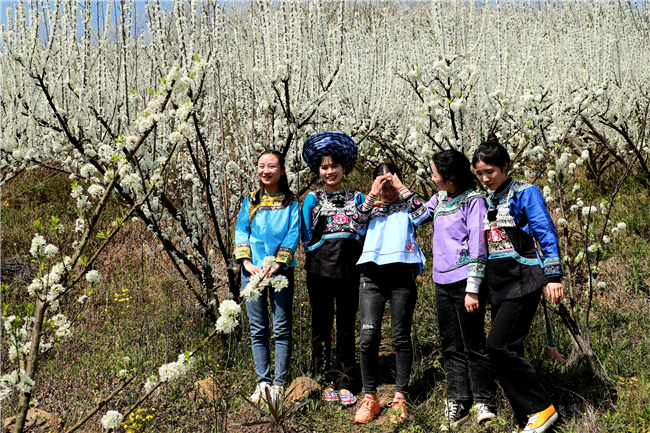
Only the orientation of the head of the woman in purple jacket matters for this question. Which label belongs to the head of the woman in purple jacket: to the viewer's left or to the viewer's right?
to the viewer's left

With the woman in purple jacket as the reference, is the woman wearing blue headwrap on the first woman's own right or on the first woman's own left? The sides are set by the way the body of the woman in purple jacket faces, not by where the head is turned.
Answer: on the first woman's own right

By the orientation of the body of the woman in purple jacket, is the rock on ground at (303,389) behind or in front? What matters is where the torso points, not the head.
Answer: in front

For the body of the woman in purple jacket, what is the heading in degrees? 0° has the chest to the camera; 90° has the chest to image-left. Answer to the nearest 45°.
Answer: approximately 45°
